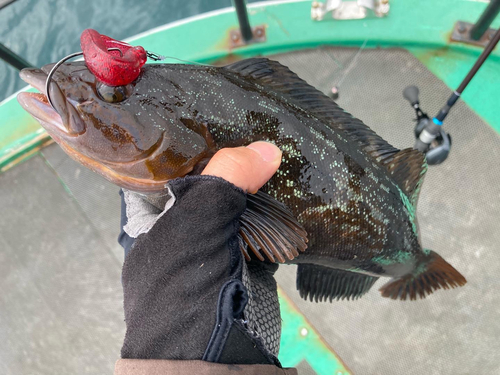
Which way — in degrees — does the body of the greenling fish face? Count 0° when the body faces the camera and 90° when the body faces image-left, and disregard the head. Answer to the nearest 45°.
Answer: approximately 90°

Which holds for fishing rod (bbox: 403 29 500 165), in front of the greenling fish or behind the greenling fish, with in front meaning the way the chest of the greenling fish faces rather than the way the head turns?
behind
